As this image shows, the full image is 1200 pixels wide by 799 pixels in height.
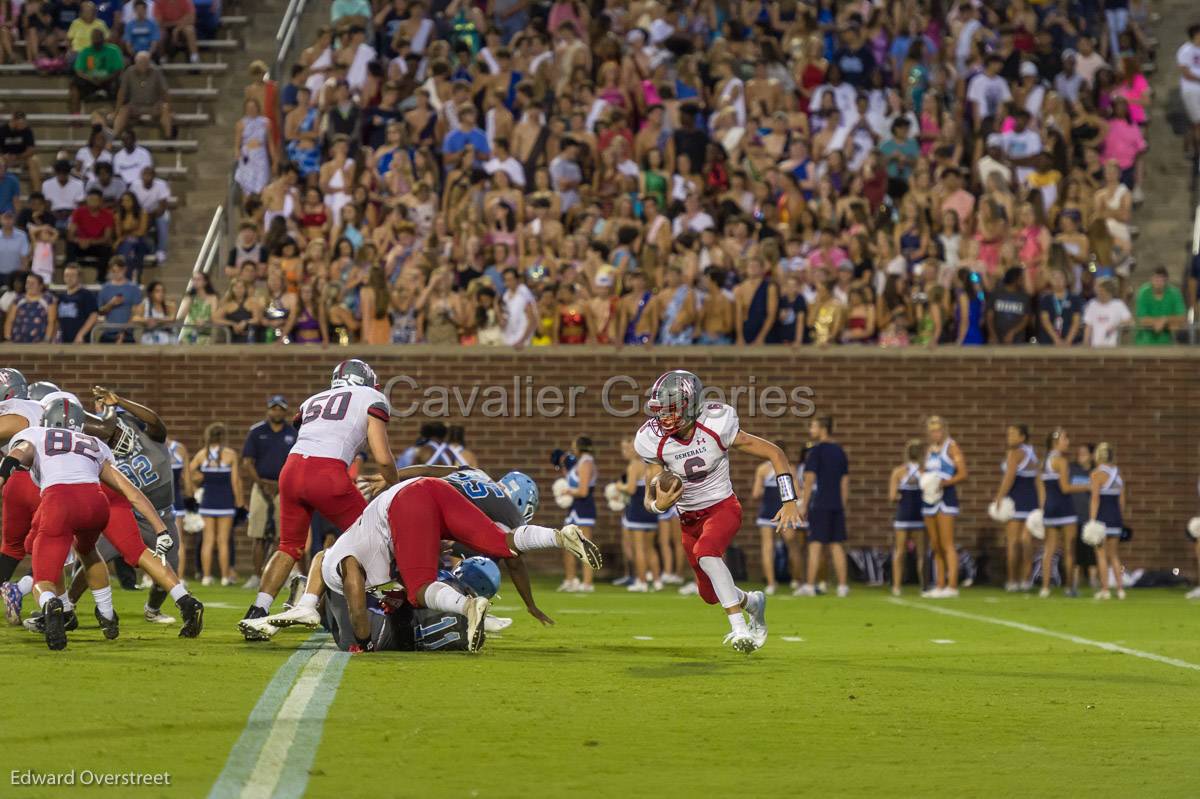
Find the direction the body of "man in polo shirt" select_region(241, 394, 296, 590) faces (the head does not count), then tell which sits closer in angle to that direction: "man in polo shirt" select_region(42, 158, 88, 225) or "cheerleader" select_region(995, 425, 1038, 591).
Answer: the cheerleader

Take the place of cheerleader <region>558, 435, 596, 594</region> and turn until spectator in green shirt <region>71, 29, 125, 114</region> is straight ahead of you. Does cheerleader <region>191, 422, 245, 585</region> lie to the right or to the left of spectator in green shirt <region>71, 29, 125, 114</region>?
left

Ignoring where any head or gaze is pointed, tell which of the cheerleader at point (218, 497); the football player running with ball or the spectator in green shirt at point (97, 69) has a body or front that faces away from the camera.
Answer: the cheerleader

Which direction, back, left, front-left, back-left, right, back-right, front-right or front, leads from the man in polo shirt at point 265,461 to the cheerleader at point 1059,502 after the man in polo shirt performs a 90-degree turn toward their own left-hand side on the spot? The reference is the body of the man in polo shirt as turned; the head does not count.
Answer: front

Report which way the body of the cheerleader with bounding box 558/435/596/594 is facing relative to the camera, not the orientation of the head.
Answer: to the viewer's left
